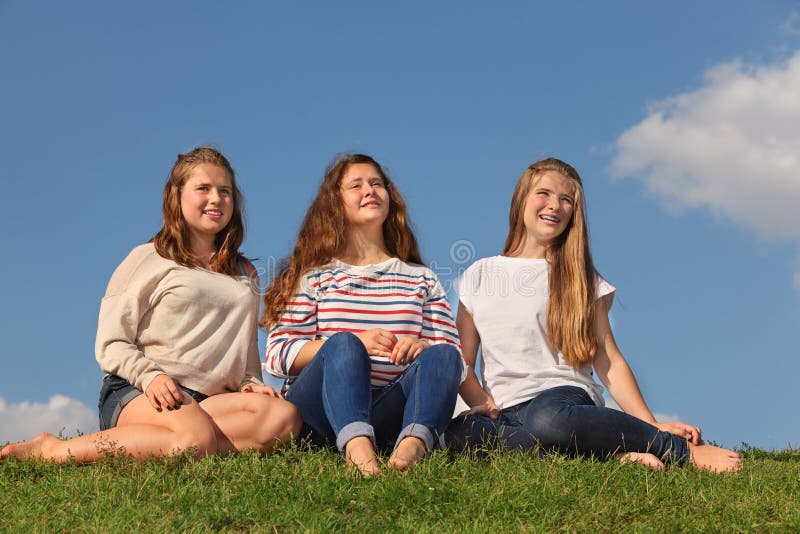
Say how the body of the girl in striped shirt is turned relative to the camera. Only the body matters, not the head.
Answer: toward the camera

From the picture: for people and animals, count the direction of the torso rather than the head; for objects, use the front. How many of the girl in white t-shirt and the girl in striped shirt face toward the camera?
2

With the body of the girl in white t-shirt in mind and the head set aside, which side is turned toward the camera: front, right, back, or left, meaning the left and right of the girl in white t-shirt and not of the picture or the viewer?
front

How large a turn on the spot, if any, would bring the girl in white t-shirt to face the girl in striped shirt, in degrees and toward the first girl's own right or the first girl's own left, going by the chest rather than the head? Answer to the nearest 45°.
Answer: approximately 45° to the first girl's own right

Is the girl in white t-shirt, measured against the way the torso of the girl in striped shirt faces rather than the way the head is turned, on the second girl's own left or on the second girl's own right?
on the second girl's own left
